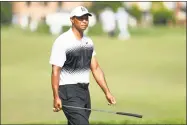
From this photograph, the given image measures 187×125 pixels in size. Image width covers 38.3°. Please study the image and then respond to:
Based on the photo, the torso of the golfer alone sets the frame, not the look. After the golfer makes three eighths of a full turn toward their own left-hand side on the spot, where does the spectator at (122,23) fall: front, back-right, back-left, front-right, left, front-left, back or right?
front

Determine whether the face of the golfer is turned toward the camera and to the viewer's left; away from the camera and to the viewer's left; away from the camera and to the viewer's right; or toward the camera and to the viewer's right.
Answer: toward the camera and to the viewer's right

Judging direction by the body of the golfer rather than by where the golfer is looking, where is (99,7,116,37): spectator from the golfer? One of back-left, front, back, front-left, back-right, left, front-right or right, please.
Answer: back-left

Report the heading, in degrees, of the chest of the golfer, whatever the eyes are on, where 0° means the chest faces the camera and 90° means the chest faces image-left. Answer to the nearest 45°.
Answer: approximately 315°
